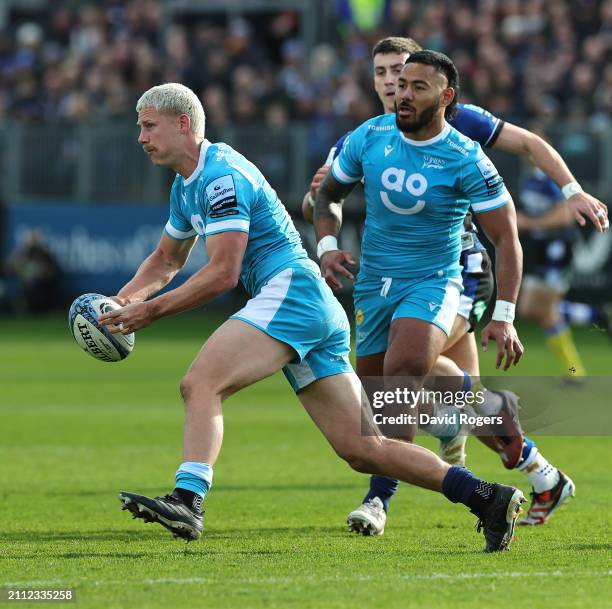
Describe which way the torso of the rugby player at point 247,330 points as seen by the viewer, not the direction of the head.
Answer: to the viewer's left

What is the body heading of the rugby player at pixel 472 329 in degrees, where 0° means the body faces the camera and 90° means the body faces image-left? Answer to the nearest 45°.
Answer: approximately 45°

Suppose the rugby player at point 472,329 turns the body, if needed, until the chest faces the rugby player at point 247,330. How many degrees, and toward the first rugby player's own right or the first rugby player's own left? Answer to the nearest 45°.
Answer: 0° — they already face them
